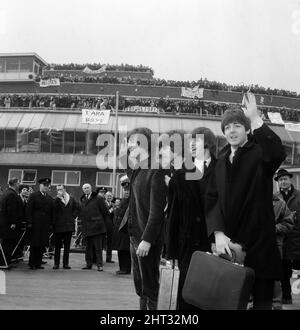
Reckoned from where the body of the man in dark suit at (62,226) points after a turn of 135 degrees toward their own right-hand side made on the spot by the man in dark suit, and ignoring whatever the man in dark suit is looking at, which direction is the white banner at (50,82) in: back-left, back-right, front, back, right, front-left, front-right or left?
front-right

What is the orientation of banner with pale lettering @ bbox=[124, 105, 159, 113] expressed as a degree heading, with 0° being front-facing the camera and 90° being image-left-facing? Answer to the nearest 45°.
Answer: approximately 0°

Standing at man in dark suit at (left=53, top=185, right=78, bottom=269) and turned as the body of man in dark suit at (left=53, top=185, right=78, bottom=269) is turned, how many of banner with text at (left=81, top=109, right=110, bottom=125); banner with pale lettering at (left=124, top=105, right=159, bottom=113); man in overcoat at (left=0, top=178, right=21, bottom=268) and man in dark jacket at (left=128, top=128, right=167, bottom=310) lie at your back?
2

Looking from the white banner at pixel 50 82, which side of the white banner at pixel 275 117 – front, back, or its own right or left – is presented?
right

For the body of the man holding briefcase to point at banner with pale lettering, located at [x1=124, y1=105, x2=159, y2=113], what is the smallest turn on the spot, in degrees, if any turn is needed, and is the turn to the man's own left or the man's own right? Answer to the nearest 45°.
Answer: approximately 135° to the man's own right

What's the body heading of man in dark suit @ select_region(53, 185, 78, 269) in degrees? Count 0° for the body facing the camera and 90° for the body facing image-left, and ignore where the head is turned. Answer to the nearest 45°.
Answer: approximately 0°

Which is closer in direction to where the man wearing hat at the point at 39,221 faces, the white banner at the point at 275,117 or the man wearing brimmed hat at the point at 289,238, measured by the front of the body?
the man wearing brimmed hat

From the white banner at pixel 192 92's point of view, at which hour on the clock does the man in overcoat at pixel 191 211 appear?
The man in overcoat is roughly at 12 o'clock from the white banner.

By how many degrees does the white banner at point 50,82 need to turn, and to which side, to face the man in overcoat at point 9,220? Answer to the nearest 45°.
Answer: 0° — it already faces them

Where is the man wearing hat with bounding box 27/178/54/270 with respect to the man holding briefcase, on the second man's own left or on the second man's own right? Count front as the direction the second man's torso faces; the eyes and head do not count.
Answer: on the second man's own right

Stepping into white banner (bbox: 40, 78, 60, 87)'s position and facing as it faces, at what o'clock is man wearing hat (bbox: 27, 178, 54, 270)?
The man wearing hat is roughly at 12 o'clock from the white banner.

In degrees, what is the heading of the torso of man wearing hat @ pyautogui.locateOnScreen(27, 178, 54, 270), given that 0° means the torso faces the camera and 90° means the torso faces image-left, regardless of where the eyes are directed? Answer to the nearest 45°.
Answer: approximately 315°

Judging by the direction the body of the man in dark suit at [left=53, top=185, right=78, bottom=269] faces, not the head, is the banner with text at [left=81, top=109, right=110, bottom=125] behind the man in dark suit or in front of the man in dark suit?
behind
